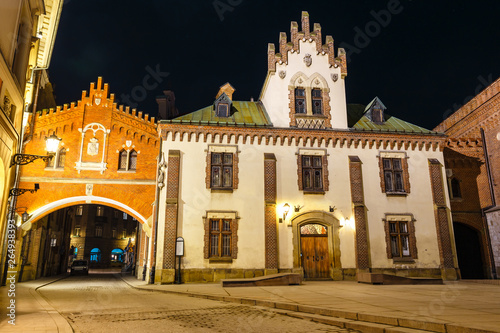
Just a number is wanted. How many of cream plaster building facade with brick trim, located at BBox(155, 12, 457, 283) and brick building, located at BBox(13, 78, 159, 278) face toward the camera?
2

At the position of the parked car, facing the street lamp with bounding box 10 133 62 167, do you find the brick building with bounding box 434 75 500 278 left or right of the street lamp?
left

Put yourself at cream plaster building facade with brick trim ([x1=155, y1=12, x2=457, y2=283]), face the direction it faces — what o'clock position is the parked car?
The parked car is roughly at 4 o'clock from the cream plaster building facade with brick trim.

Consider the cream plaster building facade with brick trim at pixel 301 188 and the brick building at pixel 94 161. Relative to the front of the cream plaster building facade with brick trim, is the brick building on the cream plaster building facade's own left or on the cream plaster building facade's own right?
on the cream plaster building facade's own right

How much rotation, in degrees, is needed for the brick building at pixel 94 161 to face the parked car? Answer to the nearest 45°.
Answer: approximately 180°
